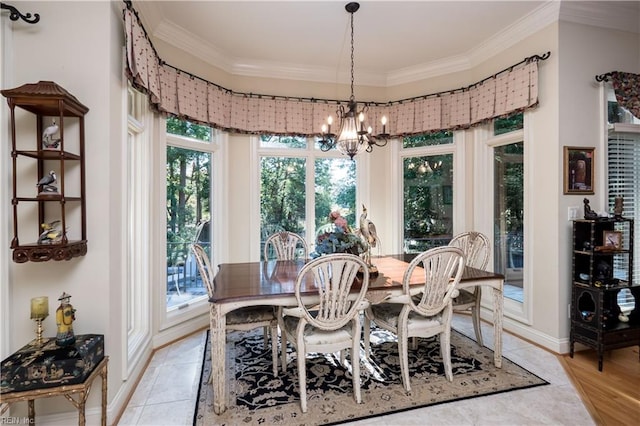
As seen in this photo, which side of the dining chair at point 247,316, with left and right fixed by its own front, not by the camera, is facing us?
right

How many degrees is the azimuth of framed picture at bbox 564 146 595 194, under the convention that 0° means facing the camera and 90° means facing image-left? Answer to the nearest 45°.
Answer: approximately 0°

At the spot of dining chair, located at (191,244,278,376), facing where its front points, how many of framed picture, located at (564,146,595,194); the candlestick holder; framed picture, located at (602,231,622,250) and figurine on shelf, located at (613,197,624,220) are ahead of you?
3

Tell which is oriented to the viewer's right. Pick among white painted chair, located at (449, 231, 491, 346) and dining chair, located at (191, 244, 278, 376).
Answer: the dining chair

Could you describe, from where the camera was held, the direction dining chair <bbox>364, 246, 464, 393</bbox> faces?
facing away from the viewer and to the left of the viewer

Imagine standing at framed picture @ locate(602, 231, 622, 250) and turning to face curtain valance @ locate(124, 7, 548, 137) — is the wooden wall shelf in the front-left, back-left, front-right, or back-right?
front-left

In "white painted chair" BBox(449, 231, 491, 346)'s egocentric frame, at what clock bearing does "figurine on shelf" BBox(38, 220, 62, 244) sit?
The figurine on shelf is roughly at 12 o'clock from the white painted chair.

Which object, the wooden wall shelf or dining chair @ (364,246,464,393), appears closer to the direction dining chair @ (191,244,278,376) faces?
the dining chair

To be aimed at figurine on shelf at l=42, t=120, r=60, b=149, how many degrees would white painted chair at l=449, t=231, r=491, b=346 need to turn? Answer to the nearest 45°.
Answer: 0° — it already faces it

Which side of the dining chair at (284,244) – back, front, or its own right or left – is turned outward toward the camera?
front

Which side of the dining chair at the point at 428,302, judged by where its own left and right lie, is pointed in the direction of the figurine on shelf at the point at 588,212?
right

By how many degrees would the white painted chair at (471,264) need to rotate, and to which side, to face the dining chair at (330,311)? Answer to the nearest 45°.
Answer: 0° — it already faces it
